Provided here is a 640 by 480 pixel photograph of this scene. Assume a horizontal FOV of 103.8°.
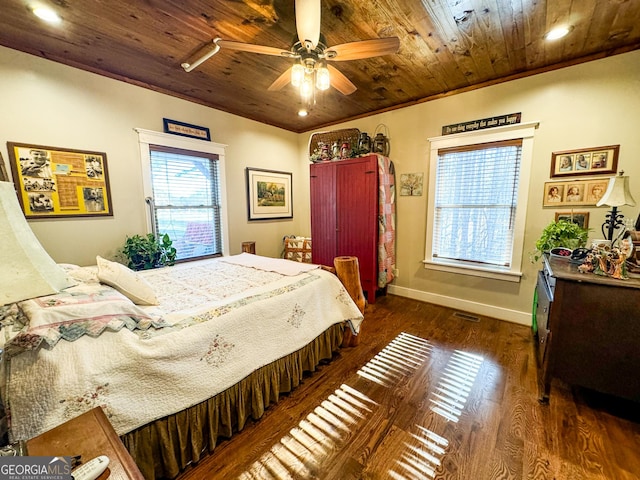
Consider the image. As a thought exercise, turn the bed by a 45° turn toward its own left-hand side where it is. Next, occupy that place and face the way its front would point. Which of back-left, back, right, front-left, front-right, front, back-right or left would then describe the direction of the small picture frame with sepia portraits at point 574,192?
right

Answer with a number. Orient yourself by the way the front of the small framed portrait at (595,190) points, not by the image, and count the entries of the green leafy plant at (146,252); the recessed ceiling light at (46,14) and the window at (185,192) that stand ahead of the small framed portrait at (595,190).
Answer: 3

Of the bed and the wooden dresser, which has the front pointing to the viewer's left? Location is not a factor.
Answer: the wooden dresser

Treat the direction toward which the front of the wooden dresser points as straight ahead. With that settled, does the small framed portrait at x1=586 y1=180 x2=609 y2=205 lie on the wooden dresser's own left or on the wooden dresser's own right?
on the wooden dresser's own right

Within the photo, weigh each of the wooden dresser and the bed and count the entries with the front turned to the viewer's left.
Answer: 1

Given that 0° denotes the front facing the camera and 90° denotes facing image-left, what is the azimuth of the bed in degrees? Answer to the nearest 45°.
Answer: approximately 225°

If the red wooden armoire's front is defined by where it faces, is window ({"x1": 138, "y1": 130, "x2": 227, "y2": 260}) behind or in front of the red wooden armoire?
in front

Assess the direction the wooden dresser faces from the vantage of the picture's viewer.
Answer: facing to the left of the viewer

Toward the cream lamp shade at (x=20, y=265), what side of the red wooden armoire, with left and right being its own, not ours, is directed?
front

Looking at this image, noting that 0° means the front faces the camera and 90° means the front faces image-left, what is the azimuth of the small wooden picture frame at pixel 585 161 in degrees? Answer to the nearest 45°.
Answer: approximately 45°
